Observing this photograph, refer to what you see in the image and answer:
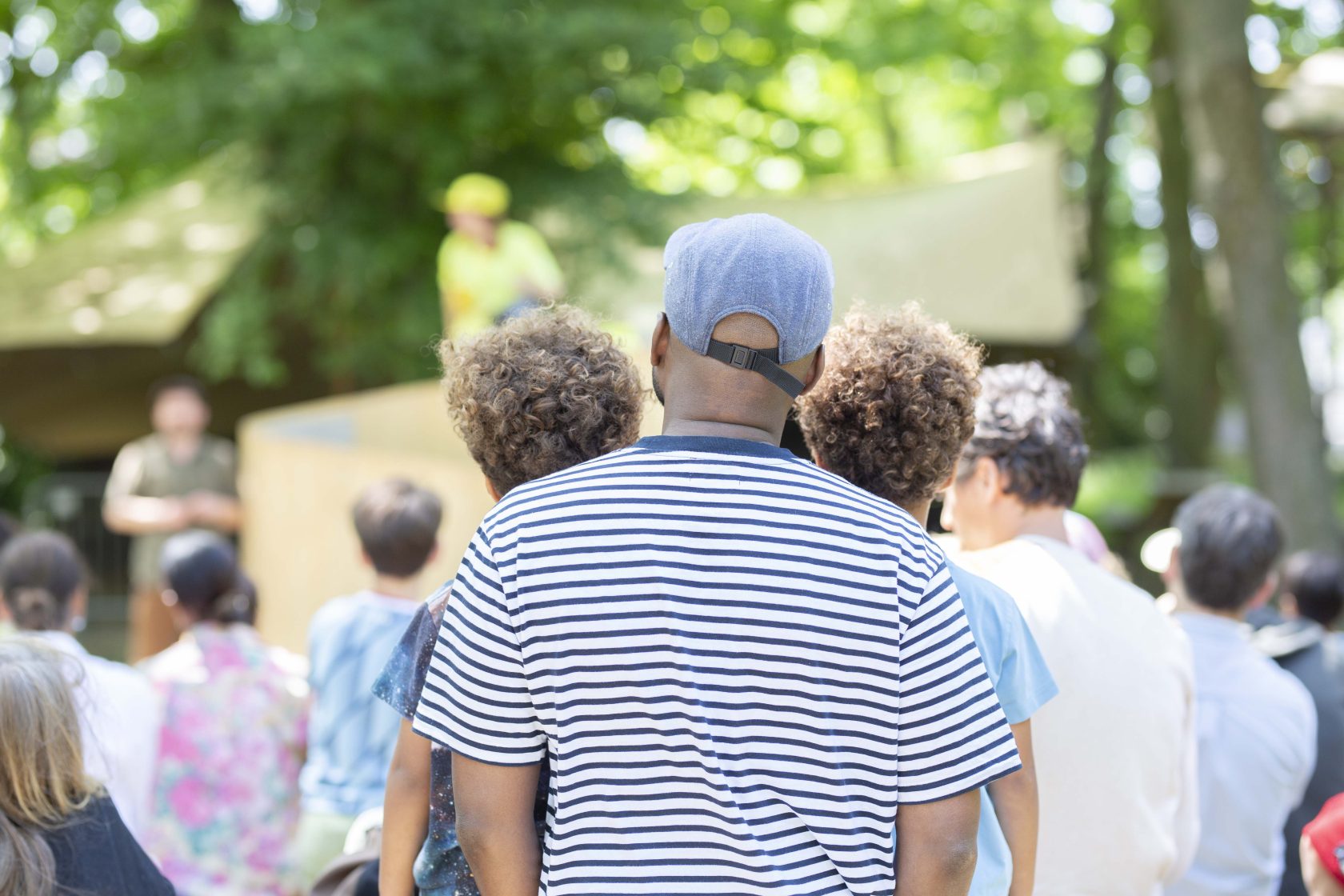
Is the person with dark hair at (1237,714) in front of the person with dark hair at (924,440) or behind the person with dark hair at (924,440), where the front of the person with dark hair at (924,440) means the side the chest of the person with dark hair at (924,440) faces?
in front

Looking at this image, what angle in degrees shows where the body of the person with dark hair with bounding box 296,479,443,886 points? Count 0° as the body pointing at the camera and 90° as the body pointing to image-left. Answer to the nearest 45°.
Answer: approximately 180°

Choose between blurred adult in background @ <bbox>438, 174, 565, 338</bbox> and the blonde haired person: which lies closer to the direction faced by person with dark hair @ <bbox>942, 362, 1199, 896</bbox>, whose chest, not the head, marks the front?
the blurred adult in background

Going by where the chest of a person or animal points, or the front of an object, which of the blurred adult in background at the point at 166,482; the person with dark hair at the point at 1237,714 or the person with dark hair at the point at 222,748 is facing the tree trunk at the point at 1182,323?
the person with dark hair at the point at 1237,714

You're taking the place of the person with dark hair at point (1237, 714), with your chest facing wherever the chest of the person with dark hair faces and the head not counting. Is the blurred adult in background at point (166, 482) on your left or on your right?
on your left

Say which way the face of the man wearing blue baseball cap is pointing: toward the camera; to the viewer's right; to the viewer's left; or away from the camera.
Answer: away from the camera

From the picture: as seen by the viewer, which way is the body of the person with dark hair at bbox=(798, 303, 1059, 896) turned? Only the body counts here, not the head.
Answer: away from the camera

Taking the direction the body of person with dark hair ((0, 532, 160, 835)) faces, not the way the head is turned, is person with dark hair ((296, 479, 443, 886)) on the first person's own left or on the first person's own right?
on the first person's own right

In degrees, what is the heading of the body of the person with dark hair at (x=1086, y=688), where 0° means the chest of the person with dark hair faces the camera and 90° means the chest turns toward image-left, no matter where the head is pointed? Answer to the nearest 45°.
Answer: approximately 135°

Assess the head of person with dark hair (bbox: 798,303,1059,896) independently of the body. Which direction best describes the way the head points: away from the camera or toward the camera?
away from the camera

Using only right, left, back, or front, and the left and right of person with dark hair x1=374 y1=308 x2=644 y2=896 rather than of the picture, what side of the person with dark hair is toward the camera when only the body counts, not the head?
back

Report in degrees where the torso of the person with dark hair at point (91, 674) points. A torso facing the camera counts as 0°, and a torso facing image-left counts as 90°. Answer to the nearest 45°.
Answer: approximately 180°

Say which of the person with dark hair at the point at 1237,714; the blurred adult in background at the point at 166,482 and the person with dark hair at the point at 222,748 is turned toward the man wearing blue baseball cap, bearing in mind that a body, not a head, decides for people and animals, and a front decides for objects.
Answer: the blurred adult in background

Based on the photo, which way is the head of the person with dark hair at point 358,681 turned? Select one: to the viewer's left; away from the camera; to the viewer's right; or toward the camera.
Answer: away from the camera

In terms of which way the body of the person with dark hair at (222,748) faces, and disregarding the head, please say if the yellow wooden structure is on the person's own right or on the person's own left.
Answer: on the person's own right

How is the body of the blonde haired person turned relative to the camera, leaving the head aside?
away from the camera

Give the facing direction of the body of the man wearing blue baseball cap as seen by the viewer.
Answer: away from the camera

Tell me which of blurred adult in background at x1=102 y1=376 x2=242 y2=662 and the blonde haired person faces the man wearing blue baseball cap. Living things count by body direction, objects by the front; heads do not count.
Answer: the blurred adult in background
